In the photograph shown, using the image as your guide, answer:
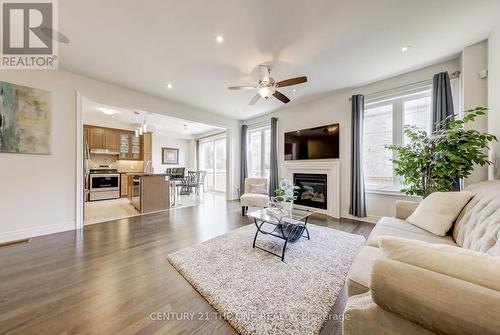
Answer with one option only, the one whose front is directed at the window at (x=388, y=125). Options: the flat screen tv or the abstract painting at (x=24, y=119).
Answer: the abstract painting

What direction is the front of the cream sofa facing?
to the viewer's left

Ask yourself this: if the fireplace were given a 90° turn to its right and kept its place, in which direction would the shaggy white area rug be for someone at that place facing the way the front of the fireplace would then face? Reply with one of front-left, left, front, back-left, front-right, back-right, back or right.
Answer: back-left

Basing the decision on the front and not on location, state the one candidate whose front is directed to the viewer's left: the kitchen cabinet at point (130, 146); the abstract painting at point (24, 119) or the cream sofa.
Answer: the cream sofa

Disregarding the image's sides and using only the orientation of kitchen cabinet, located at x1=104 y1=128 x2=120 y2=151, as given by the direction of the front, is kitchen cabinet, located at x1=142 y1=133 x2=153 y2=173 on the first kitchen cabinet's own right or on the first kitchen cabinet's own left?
on the first kitchen cabinet's own left

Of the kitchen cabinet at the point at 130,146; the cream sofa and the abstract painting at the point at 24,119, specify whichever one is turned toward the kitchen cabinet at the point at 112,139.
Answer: the cream sofa

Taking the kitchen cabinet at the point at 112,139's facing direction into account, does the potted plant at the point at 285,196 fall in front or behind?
in front

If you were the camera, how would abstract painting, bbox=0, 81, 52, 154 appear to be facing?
facing the viewer and to the right of the viewer

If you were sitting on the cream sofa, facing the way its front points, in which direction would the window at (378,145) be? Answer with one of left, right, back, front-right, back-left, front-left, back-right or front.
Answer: right

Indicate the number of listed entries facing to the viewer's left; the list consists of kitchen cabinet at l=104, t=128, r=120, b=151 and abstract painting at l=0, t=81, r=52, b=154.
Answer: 0

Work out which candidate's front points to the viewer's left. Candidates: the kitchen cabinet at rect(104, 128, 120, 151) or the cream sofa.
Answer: the cream sofa
